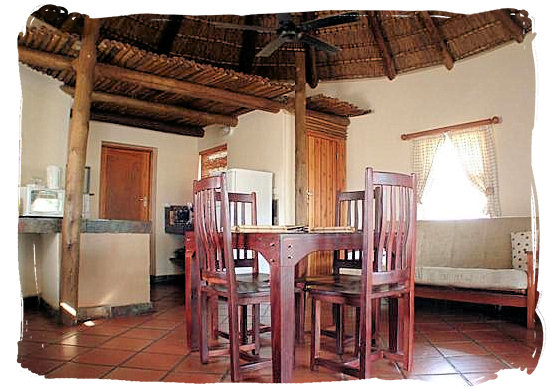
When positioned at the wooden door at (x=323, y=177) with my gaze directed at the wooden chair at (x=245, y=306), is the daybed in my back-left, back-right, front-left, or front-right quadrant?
front-left

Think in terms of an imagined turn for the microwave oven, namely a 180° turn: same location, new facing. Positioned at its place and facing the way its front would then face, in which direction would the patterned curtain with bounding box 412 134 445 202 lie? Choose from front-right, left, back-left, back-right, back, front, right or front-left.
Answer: back-right

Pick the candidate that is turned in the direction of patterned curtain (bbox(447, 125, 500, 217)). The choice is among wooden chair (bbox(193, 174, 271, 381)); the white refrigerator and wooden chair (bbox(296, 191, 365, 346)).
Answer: wooden chair (bbox(193, 174, 271, 381))

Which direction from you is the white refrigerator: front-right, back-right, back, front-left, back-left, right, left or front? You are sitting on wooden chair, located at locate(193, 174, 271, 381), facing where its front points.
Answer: front-left

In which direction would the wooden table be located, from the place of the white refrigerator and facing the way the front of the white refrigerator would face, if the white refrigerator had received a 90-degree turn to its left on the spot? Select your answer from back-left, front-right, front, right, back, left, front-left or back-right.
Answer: front-right

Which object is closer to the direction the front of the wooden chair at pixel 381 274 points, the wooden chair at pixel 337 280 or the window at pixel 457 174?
the wooden chair

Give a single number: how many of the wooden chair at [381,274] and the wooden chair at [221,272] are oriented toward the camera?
0

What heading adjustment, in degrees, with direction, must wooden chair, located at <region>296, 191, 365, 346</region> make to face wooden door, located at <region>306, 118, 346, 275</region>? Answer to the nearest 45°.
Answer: approximately 135° to its right

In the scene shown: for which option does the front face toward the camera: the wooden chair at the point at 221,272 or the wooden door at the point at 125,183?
the wooden door

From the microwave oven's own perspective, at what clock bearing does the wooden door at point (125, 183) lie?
The wooden door is roughly at 8 o'clock from the microwave oven.

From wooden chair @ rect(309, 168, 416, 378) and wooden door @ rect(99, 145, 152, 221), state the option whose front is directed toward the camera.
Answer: the wooden door

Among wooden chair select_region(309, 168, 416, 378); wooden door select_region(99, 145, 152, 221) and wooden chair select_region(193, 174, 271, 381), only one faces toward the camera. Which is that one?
the wooden door

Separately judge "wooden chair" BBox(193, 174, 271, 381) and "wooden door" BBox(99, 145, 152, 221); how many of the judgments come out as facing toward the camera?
1

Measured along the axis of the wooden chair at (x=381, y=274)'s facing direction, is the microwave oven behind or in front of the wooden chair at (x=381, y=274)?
in front

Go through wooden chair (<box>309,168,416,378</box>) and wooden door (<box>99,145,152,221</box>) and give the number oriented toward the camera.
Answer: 1

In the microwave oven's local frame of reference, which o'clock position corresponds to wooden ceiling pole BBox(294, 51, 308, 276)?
The wooden ceiling pole is roughly at 10 o'clock from the microwave oven.

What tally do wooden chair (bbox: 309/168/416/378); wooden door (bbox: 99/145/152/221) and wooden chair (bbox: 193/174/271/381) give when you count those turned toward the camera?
1

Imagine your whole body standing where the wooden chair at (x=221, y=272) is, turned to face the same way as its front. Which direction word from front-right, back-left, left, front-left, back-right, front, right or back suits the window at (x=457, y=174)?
front

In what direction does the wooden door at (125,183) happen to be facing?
toward the camera
